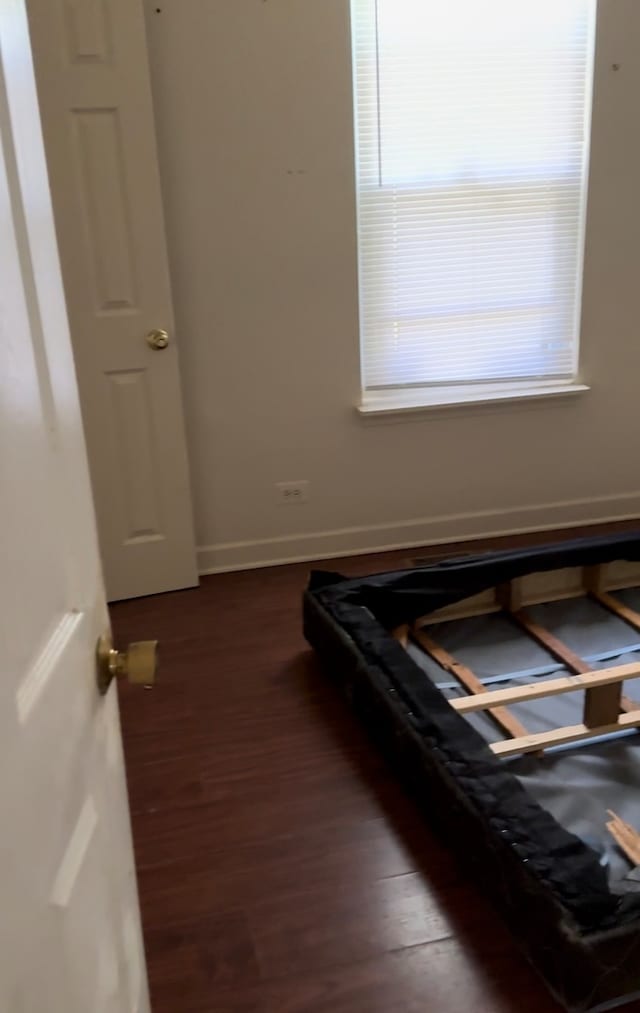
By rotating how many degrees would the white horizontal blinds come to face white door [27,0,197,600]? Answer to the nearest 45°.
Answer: approximately 45° to its right

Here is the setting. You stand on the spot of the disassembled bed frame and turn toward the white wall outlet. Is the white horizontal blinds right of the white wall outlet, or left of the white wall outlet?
right

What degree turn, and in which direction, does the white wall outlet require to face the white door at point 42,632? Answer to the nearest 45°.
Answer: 0° — it already faces it

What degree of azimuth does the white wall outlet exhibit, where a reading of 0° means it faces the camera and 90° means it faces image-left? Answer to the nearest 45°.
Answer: approximately 0°

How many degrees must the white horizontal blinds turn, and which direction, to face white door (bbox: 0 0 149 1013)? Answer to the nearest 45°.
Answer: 0° — it already faces it

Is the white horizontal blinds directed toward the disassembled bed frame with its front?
yes

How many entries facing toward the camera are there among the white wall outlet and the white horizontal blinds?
2
